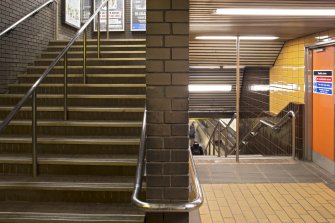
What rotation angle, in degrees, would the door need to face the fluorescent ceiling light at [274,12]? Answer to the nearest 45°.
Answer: approximately 45° to its left

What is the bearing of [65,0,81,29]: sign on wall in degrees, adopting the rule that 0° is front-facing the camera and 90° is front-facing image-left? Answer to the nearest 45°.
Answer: approximately 315°

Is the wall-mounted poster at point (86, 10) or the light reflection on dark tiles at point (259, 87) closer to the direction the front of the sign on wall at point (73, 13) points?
the light reflection on dark tiles

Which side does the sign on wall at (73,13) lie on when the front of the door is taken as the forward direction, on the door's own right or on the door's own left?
on the door's own right

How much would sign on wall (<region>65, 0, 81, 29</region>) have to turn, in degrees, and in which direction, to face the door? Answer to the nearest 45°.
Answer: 0° — it already faces it
